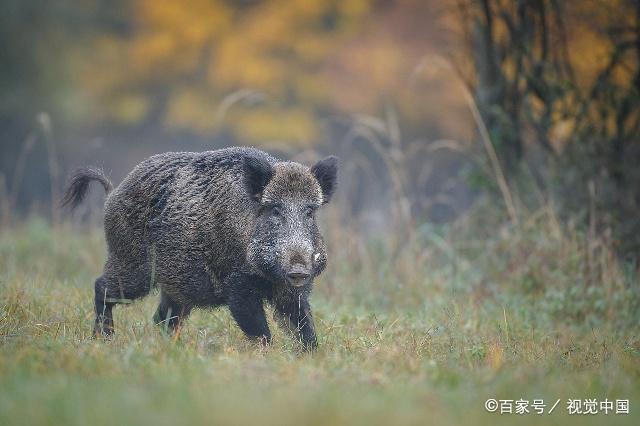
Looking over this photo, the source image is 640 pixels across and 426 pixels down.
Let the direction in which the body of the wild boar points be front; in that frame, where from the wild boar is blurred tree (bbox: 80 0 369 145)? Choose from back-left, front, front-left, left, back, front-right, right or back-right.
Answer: back-left

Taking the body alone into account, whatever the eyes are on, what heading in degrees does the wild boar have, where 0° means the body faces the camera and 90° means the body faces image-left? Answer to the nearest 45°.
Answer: approximately 315°

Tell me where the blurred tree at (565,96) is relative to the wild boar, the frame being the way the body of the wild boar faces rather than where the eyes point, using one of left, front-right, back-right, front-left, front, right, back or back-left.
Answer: left
